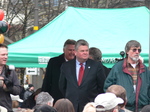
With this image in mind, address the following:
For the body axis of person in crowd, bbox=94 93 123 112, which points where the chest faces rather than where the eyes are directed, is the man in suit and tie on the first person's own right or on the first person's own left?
on the first person's own left

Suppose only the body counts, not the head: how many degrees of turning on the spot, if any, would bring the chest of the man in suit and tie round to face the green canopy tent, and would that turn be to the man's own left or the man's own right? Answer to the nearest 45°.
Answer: approximately 180°

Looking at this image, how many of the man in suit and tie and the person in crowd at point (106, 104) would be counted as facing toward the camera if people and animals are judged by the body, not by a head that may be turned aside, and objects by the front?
1

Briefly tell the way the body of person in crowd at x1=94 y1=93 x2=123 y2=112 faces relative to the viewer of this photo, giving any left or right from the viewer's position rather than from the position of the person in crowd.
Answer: facing away from the viewer and to the right of the viewer

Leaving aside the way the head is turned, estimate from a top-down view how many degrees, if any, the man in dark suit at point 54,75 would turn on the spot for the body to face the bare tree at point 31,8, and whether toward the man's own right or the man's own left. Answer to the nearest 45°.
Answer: approximately 135° to the man's own left

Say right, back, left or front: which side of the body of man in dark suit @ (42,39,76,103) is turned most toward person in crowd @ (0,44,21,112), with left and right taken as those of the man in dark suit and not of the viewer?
right
